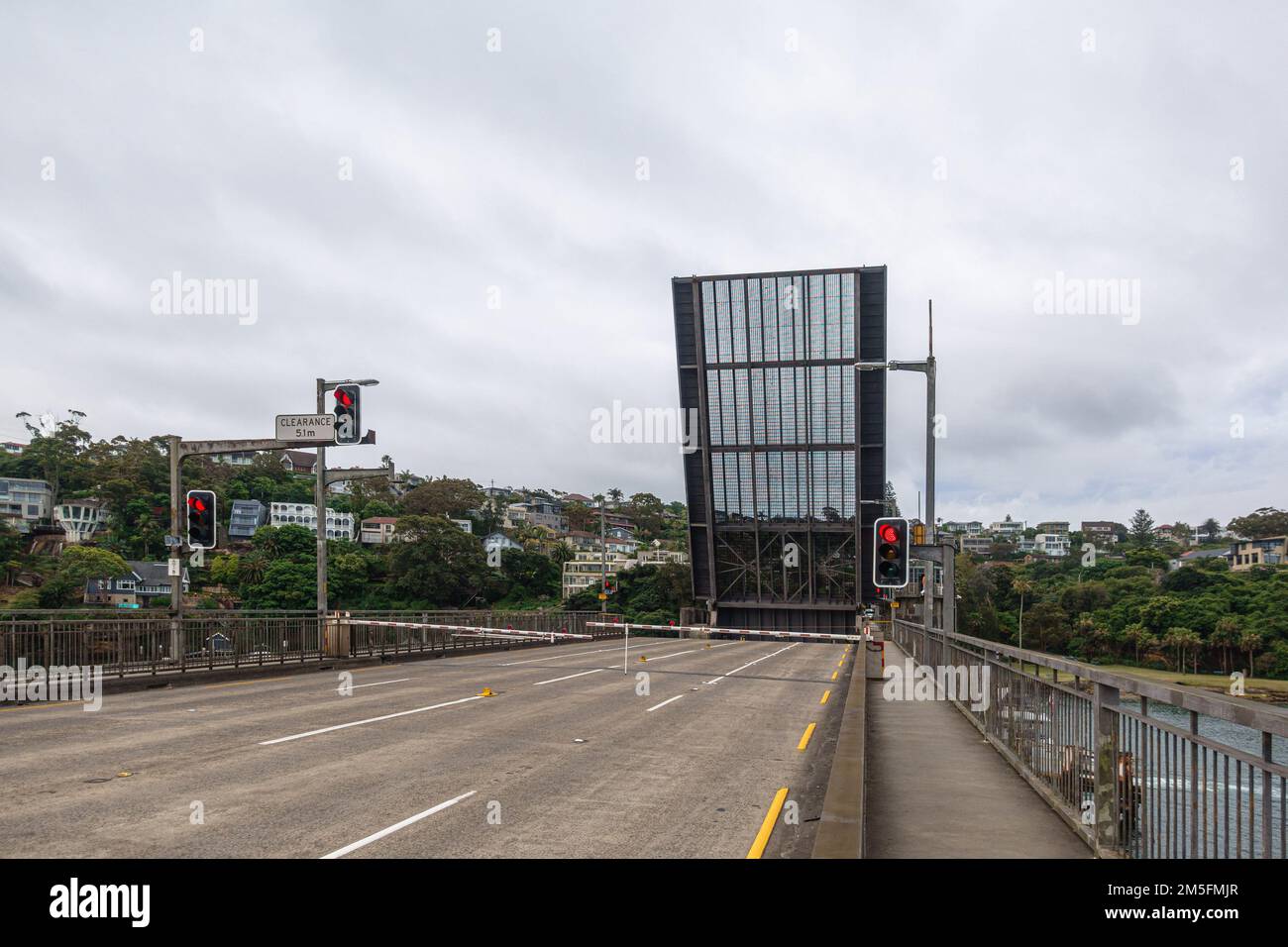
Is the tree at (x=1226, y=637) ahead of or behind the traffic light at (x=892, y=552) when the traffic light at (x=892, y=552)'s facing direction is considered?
behind

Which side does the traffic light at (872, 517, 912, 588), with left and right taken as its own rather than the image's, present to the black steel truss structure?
back

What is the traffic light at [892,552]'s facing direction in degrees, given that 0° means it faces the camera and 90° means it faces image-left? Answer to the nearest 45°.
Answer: approximately 0°
